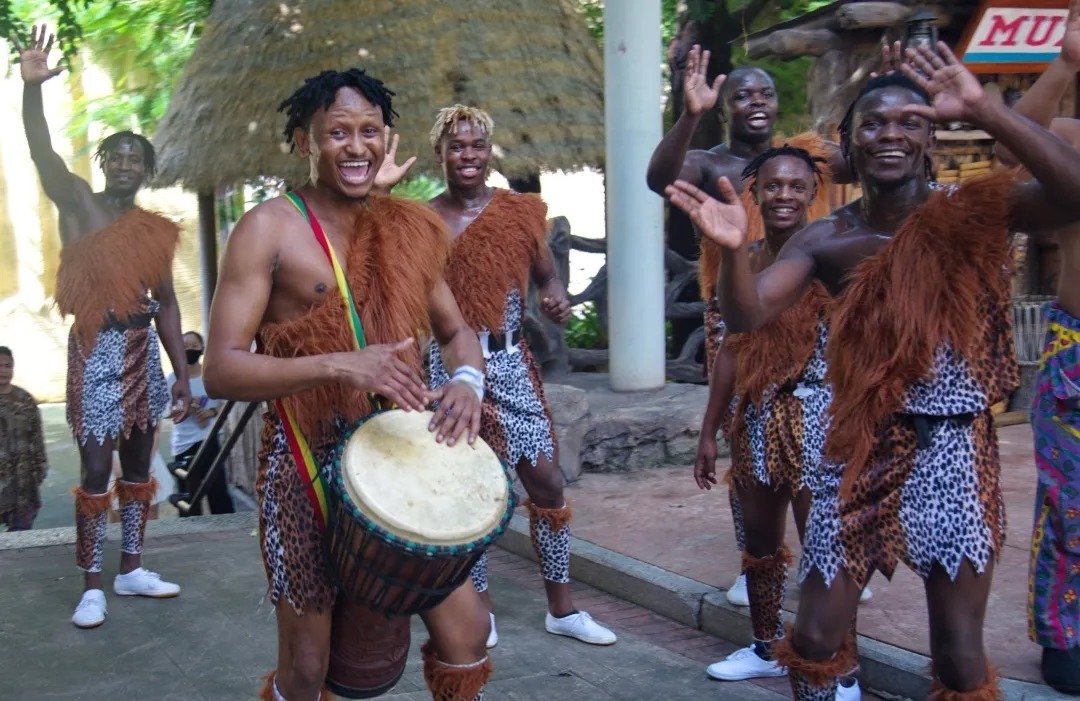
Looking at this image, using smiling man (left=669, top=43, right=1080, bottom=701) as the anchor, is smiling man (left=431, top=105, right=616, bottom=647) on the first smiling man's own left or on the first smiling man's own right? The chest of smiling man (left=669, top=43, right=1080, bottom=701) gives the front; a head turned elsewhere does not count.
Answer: on the first smiling man's own right

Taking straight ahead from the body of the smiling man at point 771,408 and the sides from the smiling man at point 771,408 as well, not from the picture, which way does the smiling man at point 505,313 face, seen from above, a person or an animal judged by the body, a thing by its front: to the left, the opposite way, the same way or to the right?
the same way

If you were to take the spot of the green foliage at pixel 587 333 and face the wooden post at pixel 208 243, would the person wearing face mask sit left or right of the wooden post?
left

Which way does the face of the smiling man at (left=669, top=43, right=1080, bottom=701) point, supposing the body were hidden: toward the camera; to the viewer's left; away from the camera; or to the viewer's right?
toward the camera

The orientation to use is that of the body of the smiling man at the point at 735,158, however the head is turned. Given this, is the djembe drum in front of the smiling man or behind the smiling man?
in front

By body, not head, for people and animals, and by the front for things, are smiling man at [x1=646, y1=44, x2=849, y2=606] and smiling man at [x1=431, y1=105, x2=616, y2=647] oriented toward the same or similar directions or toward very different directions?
same or similar directions

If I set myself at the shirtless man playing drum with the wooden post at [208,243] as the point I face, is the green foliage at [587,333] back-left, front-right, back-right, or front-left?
front-right

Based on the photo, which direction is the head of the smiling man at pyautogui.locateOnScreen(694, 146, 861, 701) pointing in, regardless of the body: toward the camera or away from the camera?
toward the camera

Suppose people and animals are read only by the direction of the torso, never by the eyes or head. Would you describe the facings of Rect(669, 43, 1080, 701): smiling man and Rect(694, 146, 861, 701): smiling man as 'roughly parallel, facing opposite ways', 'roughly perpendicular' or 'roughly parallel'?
roughly parallel

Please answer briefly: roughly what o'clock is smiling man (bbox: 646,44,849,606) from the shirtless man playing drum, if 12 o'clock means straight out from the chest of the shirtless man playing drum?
The smiling man is roughly at 9 o'clock from the shirtless man playing drum.

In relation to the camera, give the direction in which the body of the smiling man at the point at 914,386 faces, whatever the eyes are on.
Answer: toward the camera

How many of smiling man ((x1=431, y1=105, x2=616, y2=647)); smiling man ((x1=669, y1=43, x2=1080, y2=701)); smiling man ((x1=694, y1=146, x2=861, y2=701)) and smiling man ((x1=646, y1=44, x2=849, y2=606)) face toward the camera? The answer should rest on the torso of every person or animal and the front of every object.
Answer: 4

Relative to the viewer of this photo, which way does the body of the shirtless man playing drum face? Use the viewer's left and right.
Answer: facing the viewer and to the right of the viewer

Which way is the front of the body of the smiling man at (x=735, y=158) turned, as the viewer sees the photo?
toward the camera

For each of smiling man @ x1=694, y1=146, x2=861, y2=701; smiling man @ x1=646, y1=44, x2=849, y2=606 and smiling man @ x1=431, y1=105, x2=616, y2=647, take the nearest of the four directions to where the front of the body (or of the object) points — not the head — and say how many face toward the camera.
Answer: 3

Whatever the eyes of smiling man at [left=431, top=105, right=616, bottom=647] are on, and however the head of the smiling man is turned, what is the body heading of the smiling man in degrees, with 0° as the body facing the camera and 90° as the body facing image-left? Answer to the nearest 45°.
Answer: approximately 0°

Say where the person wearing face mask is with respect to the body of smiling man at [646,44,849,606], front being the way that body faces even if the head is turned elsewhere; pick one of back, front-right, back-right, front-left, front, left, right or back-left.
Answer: back-right
